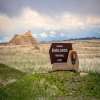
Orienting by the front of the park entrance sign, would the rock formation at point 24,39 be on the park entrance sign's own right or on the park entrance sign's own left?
on the park entrance sign's own right

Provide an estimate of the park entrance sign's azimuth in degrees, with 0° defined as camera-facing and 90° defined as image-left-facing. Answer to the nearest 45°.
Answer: approximately 0°
